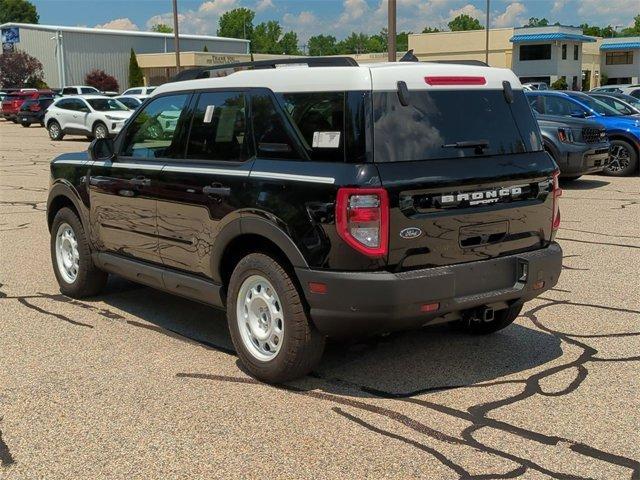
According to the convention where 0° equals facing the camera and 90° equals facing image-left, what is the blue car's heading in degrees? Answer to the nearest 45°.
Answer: approximately 315°

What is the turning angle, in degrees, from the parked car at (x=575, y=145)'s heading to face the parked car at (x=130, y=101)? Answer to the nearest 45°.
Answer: approximately 180°

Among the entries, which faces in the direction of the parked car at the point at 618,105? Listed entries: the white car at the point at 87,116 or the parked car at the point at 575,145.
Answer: the white car

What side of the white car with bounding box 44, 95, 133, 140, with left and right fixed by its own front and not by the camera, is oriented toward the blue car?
front

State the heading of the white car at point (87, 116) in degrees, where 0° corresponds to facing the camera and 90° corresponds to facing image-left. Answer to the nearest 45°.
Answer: approximately 315°

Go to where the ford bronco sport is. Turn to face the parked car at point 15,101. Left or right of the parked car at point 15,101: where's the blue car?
right

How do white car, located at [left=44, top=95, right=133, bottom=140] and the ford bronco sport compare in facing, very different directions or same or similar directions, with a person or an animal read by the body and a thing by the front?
very different directions

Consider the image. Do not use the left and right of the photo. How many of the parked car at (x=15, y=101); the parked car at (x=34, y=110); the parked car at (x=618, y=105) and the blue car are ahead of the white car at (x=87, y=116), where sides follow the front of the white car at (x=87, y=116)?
2

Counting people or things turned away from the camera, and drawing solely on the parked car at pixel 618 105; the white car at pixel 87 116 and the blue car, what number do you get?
0

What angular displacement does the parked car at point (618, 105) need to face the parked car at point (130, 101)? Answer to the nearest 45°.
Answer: approximately 135° to its right

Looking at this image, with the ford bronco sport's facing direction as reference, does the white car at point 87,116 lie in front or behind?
in front

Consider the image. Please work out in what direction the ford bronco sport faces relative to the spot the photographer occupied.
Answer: facing away from the viewer and to the left of the viewer

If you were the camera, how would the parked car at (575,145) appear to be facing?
facing the viewer and to the right of the viewer

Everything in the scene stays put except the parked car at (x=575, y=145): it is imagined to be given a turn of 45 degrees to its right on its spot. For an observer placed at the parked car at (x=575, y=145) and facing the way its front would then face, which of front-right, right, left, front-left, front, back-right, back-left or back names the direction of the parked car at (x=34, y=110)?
back-right

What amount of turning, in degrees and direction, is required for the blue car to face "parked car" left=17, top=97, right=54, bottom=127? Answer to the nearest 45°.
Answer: approximately 180°
